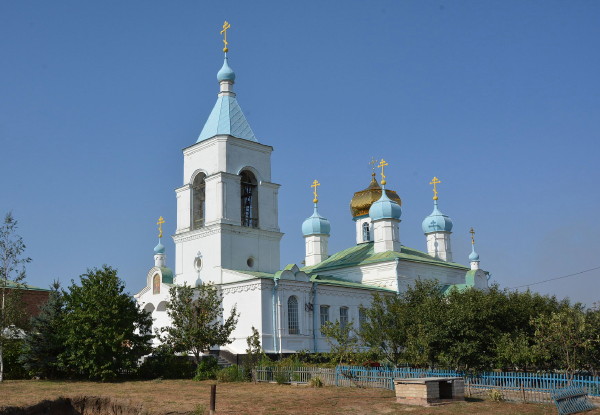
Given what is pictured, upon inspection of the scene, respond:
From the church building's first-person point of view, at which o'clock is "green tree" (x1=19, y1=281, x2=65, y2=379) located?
The green tree is roughly at 12 o'clock from the church building.

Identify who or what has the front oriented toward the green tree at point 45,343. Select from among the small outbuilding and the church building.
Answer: the church building

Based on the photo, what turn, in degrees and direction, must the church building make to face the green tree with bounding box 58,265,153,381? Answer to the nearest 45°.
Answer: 0° — it already faces it

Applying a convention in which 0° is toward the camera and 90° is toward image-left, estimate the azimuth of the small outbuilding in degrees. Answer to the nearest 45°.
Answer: approximately 315°

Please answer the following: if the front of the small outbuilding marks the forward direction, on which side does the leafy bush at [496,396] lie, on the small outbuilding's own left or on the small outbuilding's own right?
on the small outbuilding's own left

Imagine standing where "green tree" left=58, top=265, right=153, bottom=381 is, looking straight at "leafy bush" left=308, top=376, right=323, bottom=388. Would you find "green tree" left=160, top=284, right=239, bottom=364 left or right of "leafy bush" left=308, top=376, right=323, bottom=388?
left

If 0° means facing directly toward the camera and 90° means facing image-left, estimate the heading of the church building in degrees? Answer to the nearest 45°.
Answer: approximately 45°

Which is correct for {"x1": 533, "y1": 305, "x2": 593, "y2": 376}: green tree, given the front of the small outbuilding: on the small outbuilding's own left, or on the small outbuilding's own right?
on the small outbuilding's own left

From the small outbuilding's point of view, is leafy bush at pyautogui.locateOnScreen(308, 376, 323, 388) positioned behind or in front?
behind

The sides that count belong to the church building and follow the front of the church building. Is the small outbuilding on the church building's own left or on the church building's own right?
on the church building's own left

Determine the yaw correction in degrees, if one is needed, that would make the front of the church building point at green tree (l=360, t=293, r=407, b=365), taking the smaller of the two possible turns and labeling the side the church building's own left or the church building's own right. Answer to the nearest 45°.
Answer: approximately 90° to the church building's own left

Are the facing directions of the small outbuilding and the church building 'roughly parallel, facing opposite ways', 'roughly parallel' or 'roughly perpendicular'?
roughly perpendicular
